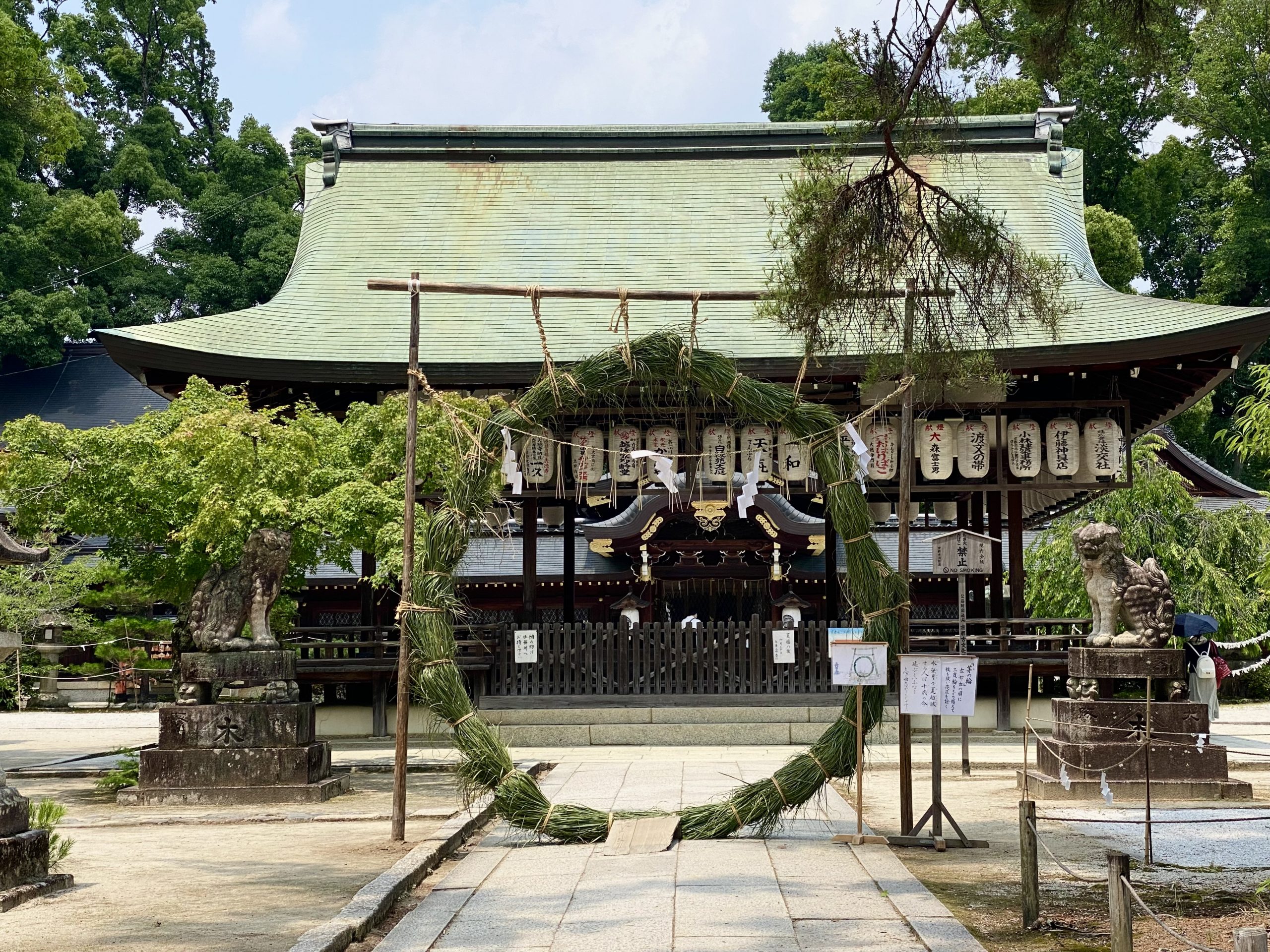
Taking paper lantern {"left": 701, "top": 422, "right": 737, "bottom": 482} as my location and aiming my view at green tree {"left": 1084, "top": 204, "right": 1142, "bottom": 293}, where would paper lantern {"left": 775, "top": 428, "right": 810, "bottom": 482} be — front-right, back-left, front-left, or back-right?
front-right

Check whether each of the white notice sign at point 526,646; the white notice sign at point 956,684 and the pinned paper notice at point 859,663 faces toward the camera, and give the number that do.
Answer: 3

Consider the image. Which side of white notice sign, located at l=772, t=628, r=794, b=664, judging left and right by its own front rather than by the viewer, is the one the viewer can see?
front

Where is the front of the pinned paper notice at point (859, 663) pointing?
toward the camera

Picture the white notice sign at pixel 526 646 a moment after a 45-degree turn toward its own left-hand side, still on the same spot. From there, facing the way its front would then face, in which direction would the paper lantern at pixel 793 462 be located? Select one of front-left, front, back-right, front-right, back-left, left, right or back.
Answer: front-left

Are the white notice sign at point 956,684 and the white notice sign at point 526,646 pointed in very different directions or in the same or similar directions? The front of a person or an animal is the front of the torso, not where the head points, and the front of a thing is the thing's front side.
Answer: same or similar directions

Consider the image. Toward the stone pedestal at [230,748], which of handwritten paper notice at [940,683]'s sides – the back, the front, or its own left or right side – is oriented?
right

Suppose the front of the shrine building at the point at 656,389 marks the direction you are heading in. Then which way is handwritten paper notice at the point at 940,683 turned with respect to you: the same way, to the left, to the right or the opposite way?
the same way

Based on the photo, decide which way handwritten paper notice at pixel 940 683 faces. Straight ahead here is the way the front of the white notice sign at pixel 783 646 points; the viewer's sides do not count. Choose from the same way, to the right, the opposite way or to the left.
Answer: the same way

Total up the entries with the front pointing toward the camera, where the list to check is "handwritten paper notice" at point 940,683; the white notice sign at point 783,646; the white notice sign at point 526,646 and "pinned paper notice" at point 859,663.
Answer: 4

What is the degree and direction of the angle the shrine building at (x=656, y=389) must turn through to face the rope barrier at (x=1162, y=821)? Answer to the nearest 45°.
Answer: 0° — it already faces it

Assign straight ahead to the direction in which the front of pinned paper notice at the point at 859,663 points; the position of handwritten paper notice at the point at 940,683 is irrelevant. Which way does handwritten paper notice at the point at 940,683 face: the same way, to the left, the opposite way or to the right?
the same way

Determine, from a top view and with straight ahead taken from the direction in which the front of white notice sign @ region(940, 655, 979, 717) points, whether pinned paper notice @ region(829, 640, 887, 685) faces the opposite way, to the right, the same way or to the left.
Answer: the same way

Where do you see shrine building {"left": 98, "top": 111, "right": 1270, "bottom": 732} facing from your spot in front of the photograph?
facing the viewer

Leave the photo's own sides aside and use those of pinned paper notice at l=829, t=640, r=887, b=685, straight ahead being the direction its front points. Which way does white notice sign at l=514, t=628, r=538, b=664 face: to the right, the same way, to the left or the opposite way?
the same way

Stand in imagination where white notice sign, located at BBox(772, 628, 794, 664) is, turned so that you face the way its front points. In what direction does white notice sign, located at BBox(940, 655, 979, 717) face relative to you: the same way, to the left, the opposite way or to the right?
the same way

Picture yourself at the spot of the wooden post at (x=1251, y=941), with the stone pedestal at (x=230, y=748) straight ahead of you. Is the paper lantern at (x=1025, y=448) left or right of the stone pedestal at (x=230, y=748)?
right

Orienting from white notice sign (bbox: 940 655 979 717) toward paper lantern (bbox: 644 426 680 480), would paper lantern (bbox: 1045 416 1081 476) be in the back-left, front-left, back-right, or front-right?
front-right

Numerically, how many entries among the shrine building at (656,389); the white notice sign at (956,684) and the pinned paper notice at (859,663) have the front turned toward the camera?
3
